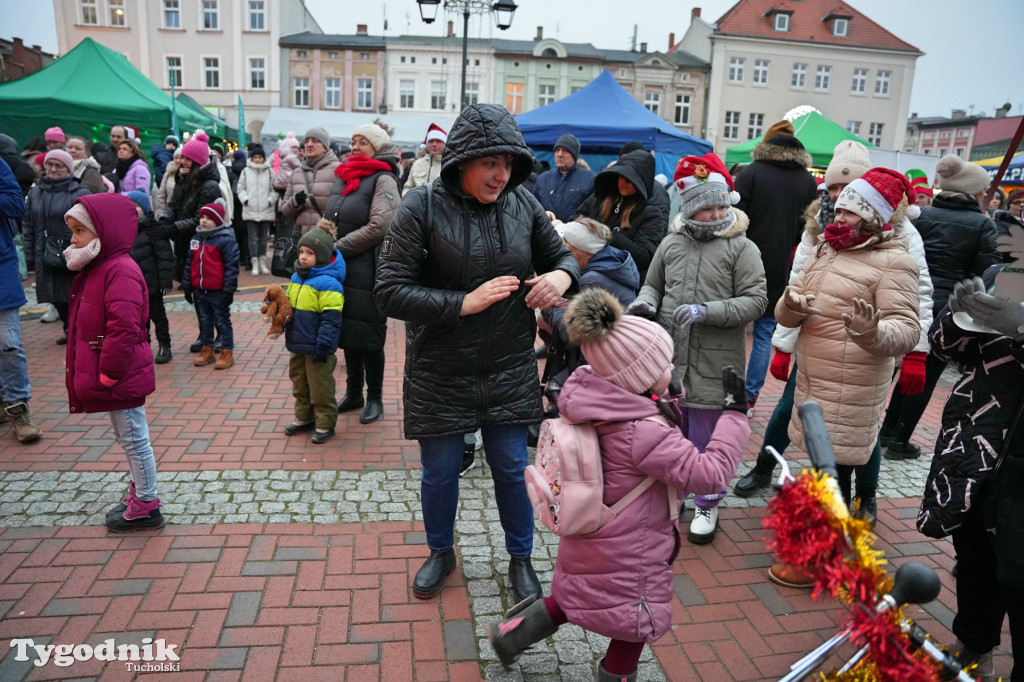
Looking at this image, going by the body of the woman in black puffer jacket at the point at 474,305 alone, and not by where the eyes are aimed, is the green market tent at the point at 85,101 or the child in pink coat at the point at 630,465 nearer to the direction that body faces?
the child in pink coat

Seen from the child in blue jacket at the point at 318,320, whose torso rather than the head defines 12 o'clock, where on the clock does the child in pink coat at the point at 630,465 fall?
The child in pink coat is roughly at 10 o'clock from the child in blue jacket.

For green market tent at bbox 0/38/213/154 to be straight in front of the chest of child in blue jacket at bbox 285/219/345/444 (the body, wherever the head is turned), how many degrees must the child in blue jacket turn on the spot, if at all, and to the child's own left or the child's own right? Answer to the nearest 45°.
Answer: approximately 135° to the child's own right

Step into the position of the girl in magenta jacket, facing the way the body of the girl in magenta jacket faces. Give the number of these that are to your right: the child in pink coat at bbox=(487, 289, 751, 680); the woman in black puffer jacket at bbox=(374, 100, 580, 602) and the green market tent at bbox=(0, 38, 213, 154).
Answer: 1

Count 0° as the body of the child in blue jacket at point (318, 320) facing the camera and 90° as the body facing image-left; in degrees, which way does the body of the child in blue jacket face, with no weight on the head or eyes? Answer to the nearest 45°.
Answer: approximately 45°

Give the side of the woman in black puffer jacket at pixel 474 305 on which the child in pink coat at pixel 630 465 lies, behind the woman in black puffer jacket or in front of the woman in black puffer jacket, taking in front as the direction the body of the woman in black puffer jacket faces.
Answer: in front
